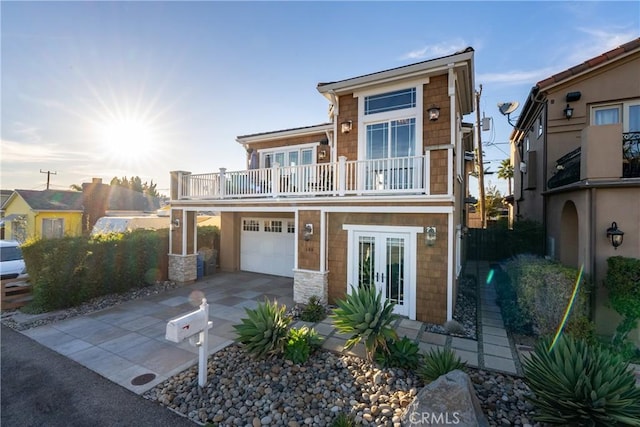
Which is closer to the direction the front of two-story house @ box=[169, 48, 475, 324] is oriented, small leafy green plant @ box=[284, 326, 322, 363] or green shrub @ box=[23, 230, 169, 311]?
the small leafy green plant

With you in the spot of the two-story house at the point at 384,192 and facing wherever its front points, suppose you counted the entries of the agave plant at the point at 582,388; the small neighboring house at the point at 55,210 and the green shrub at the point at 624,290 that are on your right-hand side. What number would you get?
1

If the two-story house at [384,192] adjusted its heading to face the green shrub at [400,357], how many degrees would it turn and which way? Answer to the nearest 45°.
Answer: approximately 45° to its left

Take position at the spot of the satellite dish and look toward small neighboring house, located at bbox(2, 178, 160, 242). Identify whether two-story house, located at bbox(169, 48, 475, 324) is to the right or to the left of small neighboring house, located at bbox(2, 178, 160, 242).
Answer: left

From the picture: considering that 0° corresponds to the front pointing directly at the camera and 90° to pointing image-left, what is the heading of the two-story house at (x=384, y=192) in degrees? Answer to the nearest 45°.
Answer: approximately 45°

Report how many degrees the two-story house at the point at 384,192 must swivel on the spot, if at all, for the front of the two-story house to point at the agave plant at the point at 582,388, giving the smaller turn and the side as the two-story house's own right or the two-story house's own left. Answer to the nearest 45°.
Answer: approximately 45° to the two-story house's own left

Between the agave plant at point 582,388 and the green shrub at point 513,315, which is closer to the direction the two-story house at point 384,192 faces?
the agave plant

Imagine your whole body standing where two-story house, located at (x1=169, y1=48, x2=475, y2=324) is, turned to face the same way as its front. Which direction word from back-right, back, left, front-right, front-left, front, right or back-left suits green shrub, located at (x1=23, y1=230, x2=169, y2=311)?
front-right

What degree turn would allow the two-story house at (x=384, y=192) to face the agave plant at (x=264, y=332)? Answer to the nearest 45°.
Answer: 0° — it already faces it

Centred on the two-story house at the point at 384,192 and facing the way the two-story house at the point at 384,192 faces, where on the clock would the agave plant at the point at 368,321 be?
The agave plant is roughly at 11 o'clock from the two-story house.

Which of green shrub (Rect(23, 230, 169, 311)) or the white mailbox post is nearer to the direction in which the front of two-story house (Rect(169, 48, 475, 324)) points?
the white mailbox post

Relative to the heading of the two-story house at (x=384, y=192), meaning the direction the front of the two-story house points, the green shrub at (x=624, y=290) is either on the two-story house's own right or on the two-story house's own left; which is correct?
on the two-story house's own left
